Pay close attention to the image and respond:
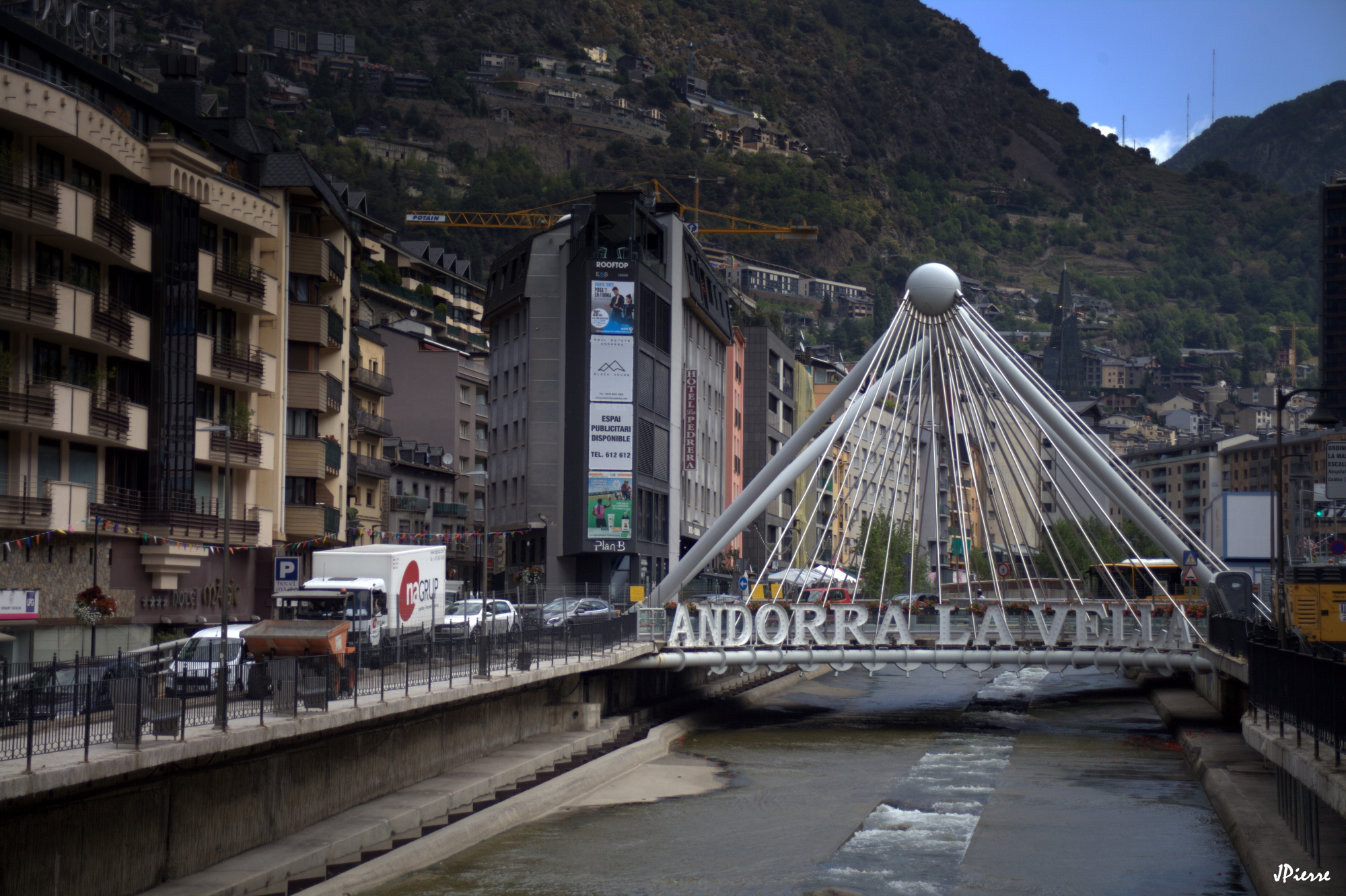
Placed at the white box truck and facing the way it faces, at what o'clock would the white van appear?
The white van is roughly at 11 o'clock from the white box truck.

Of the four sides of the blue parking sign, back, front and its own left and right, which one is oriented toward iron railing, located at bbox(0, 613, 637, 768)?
front

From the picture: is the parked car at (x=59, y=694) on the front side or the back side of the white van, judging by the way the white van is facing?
on the front side

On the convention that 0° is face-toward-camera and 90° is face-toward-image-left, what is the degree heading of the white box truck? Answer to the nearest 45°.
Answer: approximately 45°

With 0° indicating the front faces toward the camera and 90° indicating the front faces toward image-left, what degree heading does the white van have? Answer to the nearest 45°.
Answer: approximately 45°

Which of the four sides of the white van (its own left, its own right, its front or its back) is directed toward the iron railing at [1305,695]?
left
